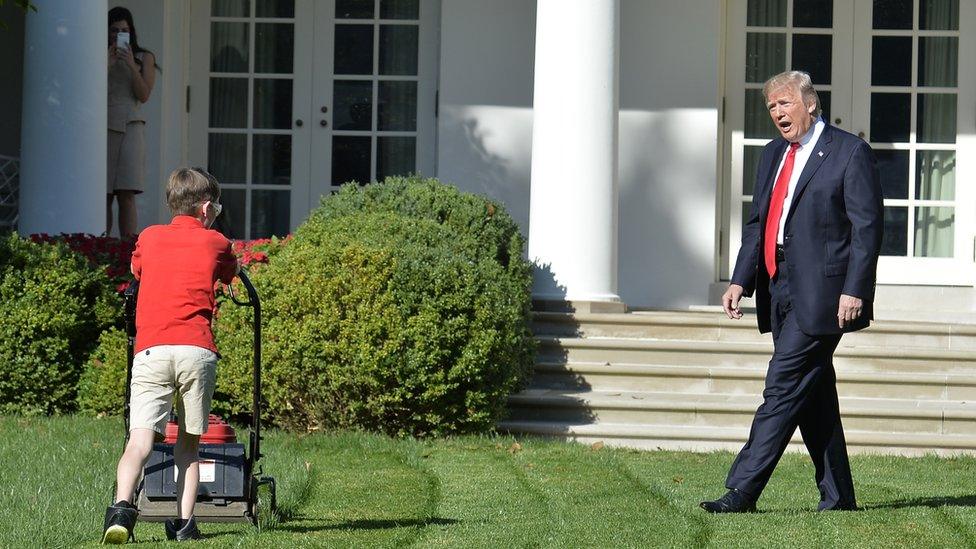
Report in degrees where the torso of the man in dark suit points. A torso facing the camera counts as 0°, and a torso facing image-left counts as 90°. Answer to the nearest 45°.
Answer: approximately 45°

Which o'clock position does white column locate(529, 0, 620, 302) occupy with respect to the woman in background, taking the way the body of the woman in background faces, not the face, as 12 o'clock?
The white column is roughly at 10 o'clock from the woman in background.

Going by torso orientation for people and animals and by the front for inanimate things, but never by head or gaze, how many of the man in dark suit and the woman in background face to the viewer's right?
0

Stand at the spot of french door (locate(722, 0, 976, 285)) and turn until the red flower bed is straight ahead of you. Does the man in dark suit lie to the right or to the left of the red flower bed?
left

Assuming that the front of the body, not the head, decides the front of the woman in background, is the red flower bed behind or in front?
in front

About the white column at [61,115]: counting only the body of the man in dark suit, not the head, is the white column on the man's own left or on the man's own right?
on the man's own right

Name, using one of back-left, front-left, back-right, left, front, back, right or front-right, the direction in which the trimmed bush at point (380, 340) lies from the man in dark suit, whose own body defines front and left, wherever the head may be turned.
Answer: right

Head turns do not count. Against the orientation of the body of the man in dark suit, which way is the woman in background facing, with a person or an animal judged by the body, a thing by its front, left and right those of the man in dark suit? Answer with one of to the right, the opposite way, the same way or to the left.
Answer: to the left

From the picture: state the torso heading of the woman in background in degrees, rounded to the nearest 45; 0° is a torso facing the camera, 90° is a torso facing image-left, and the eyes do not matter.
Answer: approximately 0°

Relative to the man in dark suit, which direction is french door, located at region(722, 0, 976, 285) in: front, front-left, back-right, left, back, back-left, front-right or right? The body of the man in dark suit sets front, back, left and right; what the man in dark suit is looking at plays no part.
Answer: back-right

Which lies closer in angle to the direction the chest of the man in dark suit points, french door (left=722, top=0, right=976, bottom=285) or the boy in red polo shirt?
the boy in red polo shirt

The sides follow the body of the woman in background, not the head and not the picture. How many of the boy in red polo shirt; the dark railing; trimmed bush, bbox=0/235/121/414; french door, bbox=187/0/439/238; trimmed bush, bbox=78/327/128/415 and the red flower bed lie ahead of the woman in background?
4
